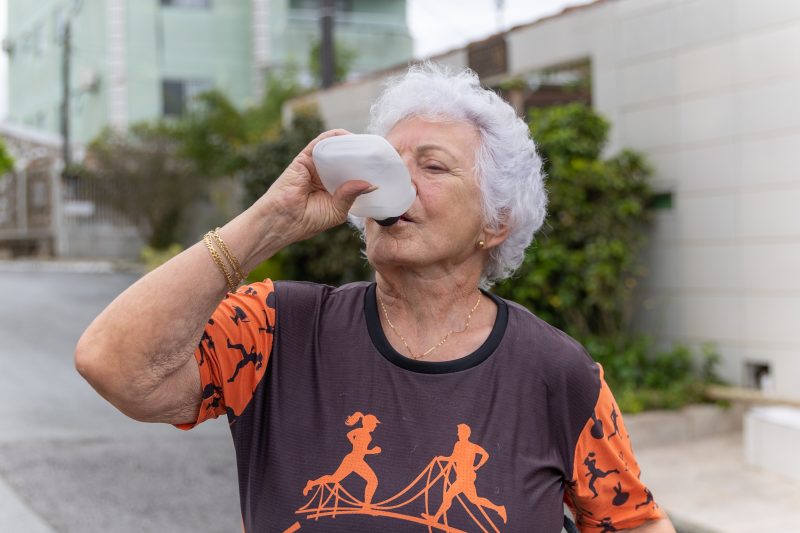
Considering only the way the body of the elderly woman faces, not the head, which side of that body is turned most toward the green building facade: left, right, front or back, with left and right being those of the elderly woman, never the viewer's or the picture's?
back

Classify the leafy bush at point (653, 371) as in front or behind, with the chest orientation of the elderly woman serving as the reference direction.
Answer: behind

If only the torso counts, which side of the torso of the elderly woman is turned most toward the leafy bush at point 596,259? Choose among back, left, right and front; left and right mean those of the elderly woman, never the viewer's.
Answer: back

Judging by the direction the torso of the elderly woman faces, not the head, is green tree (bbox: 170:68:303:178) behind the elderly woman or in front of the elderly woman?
behind

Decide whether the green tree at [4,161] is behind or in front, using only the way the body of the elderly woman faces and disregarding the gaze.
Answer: behind

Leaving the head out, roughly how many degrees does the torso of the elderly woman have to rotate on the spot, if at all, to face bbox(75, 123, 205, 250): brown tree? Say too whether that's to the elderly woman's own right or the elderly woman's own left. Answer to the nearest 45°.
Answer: approximately 180°

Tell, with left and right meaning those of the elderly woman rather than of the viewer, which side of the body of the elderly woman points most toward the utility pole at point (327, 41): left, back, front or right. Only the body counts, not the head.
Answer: back

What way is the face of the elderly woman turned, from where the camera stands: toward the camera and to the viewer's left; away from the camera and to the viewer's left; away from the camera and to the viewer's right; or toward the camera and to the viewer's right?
toward the camera and to the viewer's left
